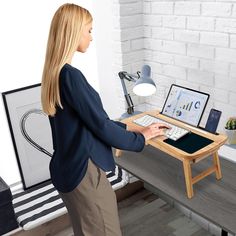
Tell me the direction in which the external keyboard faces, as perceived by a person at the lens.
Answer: facing the viewer and to the left of the viewer

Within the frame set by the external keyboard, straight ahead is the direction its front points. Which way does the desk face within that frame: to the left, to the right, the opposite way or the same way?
the same way

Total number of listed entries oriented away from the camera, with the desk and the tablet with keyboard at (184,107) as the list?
0

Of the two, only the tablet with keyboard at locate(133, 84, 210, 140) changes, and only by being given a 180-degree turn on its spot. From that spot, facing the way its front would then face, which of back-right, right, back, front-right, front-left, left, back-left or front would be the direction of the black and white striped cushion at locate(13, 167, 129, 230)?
back-left

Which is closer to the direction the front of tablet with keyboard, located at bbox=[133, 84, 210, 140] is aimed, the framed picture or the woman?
the woman

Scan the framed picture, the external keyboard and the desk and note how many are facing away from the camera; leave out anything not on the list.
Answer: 0

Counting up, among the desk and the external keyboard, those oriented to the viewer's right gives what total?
0

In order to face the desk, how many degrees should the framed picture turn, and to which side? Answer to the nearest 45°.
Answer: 0° — it already faces it

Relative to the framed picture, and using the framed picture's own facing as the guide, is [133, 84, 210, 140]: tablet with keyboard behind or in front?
in front

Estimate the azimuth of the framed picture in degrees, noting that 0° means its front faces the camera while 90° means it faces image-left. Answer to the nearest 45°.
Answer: approximately 315°

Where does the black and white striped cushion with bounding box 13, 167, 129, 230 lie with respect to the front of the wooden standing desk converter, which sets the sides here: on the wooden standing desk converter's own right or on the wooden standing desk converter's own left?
on the wooden standing desk converter's own right

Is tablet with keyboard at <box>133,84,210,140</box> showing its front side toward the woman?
yes
